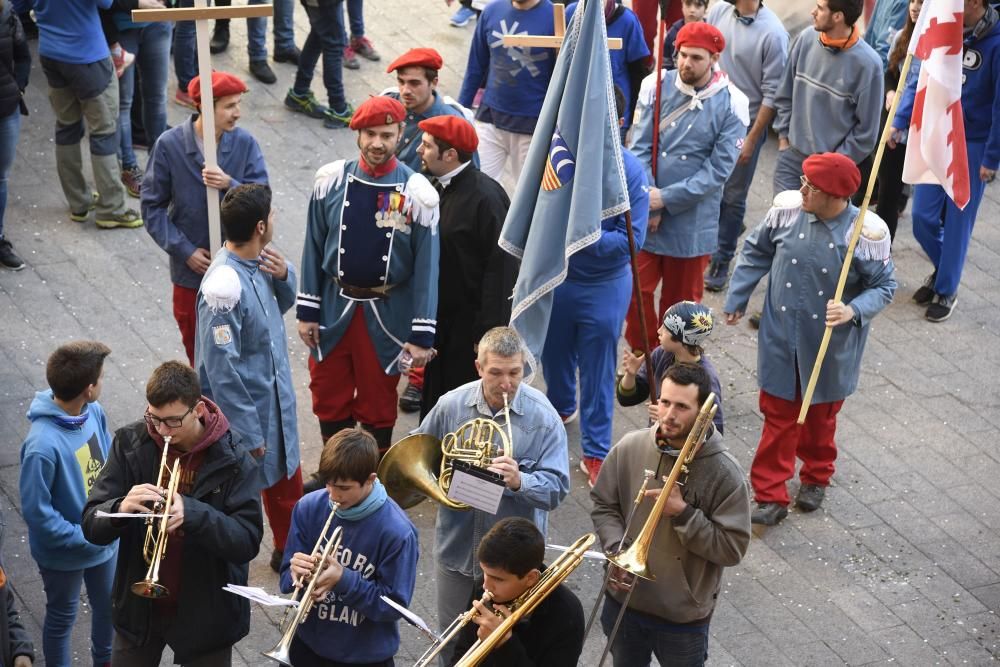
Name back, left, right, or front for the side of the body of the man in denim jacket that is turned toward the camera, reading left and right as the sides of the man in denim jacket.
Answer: front

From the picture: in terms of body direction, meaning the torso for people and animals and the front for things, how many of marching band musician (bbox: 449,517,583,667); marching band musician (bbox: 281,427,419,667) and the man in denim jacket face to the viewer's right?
0

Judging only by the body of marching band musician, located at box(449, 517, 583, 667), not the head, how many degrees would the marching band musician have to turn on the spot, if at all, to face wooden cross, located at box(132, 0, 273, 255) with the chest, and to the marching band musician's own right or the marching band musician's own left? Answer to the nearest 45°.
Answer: approximately 90° to the marching band musician's own right

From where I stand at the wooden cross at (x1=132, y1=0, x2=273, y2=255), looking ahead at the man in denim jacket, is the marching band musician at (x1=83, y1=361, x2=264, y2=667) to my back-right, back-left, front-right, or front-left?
front-right

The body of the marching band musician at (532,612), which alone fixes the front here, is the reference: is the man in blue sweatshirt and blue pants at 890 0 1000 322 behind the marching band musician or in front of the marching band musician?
behind

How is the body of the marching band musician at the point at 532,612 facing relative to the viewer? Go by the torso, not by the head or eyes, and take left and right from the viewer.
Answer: facing the viewer and to the left of the viewer

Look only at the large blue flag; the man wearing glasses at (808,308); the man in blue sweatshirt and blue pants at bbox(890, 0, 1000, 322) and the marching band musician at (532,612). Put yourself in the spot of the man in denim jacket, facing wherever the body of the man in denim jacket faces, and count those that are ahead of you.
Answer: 1
